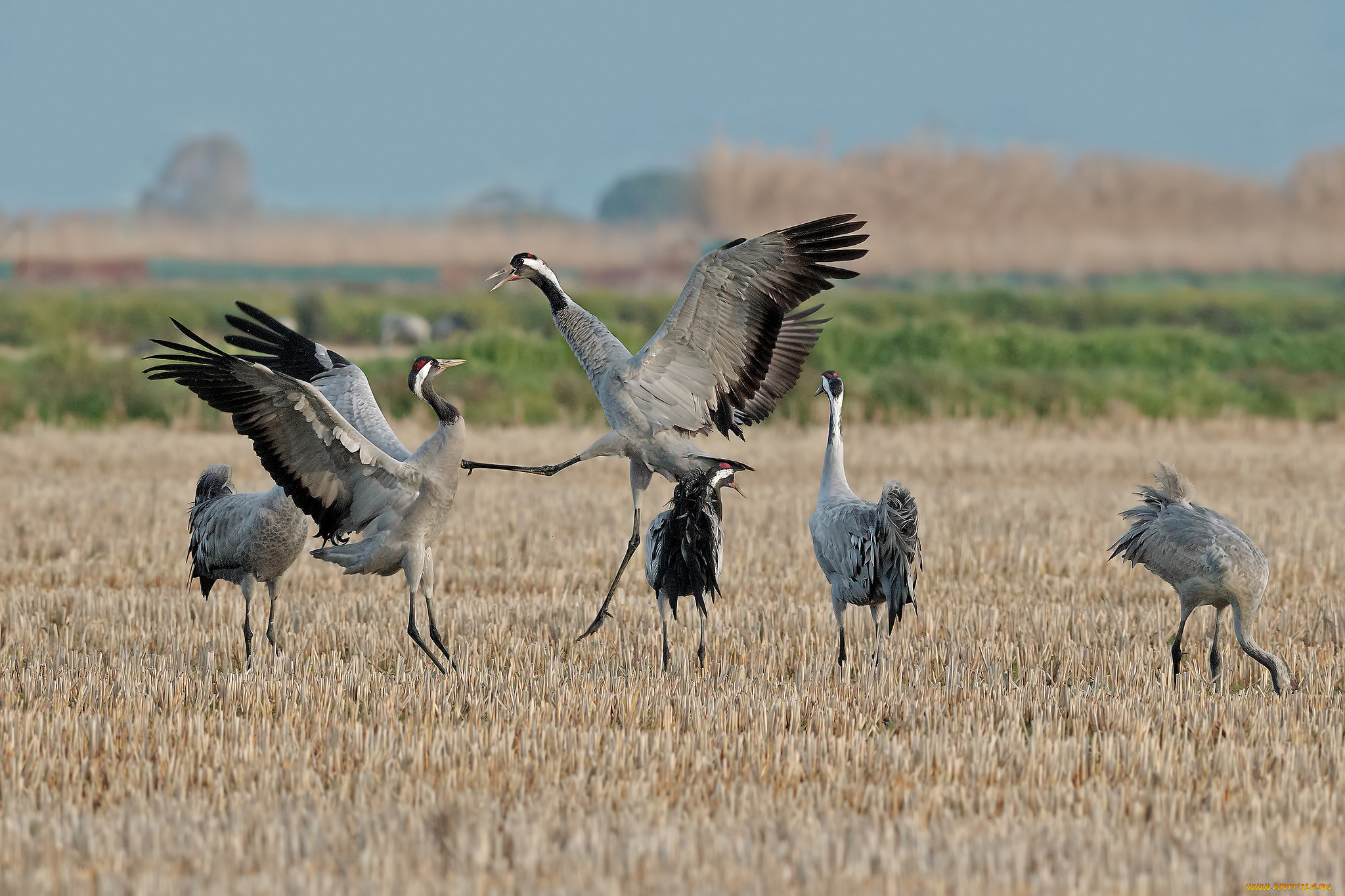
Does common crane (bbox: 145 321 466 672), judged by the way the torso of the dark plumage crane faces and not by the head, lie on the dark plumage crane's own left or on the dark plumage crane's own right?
on the dark plumage crane's own left

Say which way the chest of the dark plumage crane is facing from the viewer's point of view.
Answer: away from the camera

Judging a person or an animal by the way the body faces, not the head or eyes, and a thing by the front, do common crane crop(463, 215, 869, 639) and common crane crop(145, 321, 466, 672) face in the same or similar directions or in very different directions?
very different directions

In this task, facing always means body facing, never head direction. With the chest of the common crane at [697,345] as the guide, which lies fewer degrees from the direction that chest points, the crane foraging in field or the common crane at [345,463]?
the common crane

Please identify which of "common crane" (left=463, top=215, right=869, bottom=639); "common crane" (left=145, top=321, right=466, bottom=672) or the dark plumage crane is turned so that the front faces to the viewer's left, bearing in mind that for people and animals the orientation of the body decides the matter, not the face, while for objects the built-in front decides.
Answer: "common crane" (left=463, top=215, right=869, bottom=639)

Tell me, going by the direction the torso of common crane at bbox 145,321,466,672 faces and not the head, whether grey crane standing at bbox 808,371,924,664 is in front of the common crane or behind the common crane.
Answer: in front

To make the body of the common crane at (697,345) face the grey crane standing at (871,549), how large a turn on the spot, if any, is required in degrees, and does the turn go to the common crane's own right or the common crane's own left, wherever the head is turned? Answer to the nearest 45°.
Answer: approximately 135° to the common crane's own left

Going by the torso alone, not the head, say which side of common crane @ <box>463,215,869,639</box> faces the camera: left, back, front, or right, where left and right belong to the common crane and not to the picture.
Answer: left

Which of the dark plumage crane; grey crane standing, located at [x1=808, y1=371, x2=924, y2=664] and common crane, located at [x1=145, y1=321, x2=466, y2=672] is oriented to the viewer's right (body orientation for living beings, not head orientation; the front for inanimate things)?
the common crane

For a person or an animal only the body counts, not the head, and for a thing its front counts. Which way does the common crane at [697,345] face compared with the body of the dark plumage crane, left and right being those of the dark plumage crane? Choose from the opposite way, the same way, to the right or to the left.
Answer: to the left

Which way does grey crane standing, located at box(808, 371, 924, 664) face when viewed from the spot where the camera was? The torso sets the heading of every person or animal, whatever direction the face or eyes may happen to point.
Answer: facing away from the viewer and to the left of the viewer

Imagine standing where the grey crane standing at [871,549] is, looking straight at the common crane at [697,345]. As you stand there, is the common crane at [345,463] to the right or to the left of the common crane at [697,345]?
left

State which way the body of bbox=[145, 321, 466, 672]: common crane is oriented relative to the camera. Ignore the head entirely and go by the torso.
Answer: to the viewer's right

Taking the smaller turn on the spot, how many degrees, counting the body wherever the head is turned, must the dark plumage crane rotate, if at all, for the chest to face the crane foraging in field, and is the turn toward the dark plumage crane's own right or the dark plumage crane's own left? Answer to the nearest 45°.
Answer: approximately 90° to the dark plumage crane's own right

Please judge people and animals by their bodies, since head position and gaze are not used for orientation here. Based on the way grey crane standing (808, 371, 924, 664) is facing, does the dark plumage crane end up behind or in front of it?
in front

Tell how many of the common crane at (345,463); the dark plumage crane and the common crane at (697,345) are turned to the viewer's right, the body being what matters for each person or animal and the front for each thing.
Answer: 1

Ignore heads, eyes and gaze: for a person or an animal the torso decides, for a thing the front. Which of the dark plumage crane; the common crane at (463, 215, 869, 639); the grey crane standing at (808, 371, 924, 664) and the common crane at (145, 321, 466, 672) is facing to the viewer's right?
the common crane at (145, 321, 466, 672)

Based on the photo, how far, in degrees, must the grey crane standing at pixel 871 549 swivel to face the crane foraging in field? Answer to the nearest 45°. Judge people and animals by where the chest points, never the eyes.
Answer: approximately 135° to its right
